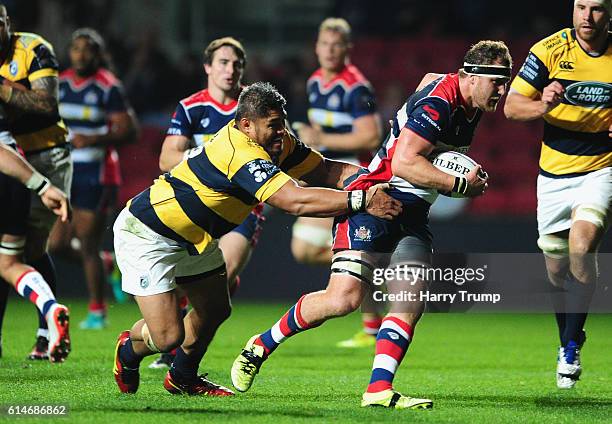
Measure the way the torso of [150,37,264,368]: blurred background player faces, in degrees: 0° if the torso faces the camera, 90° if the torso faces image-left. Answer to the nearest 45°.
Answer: approximately 315°

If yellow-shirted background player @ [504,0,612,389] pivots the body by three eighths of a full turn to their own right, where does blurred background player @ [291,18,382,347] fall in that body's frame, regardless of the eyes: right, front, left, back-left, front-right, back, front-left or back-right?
front

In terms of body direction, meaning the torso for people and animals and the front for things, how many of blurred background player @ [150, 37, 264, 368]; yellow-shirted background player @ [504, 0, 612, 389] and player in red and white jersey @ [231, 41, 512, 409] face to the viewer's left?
0

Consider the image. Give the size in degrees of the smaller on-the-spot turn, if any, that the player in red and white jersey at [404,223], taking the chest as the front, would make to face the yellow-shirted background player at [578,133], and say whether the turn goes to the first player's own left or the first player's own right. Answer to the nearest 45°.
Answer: approximately 45° to the first player's own left

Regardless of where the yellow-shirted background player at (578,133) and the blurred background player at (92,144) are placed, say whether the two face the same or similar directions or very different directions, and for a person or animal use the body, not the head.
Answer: same or similar directions

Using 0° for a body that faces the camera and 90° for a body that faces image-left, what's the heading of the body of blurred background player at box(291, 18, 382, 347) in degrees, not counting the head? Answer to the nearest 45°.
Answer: approximately 45°

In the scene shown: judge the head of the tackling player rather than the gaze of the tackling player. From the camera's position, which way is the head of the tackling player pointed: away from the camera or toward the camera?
toward the camera

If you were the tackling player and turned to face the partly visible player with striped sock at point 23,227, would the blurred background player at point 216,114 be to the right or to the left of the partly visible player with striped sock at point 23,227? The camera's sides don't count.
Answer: right

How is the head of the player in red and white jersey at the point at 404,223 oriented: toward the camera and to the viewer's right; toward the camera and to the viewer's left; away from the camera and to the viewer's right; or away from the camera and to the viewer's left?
toward the camera and to the viewer's right

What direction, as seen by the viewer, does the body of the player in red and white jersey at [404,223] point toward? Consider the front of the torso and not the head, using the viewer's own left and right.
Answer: facing to the right of the viewer

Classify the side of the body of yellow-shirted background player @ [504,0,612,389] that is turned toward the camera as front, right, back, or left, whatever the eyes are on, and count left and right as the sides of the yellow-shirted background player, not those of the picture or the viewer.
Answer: front
